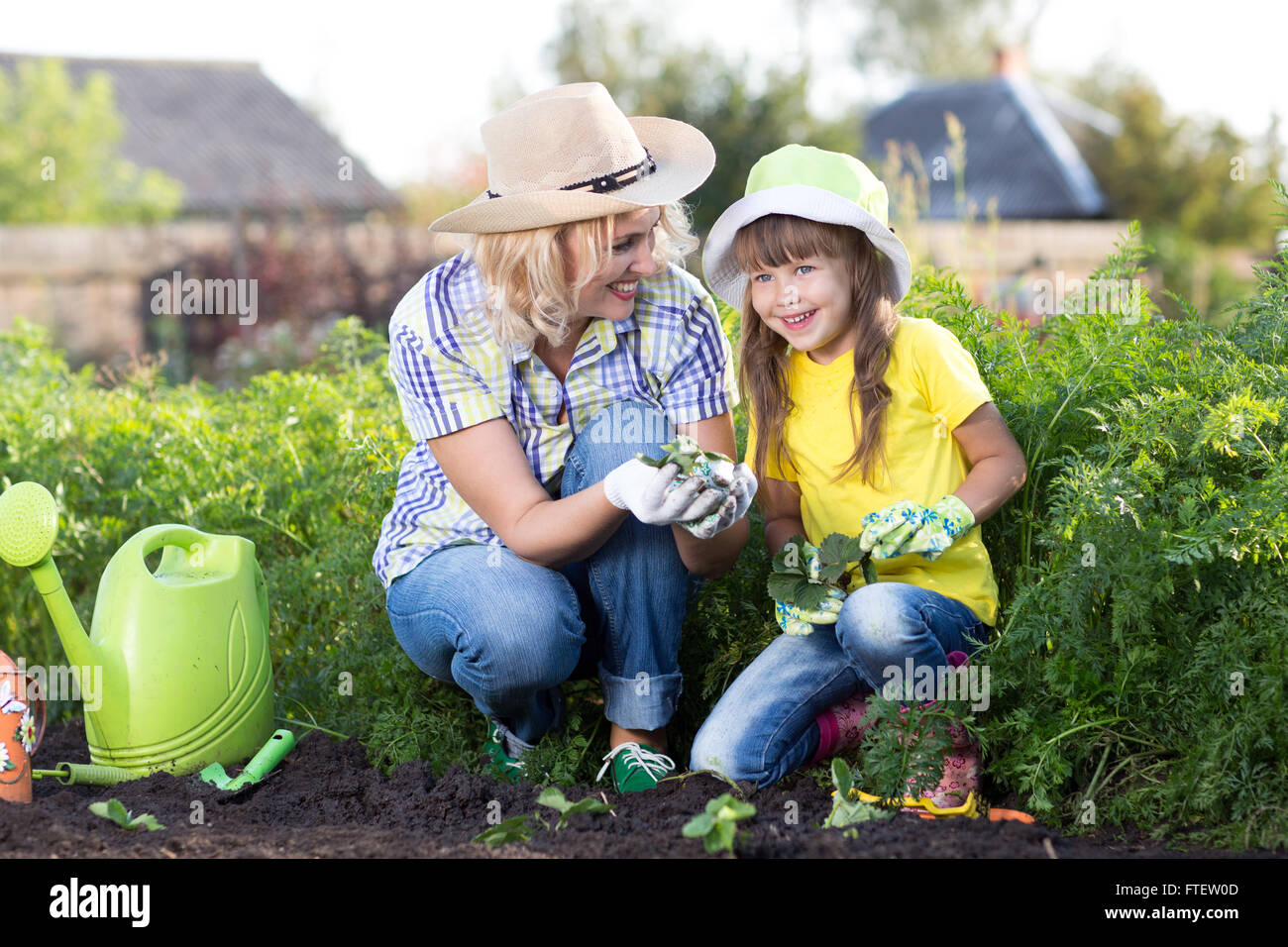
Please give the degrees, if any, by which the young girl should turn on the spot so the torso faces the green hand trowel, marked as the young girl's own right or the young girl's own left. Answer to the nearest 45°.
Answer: approximately 45° to the young girl's own right

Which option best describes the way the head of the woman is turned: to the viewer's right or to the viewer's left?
to the viewer's right

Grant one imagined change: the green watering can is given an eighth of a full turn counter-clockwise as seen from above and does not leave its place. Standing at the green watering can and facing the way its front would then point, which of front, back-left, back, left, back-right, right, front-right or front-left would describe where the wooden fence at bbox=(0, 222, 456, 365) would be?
back

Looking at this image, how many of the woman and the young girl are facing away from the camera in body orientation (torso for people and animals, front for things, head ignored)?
0

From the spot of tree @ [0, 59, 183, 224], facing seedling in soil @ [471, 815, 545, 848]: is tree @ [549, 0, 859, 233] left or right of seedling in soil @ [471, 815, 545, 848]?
left

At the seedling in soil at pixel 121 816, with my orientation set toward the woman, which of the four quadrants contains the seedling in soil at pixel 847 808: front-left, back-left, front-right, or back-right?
front-right

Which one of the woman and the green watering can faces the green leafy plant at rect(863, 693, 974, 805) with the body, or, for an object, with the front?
the woman

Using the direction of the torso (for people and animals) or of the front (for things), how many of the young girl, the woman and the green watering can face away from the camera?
0

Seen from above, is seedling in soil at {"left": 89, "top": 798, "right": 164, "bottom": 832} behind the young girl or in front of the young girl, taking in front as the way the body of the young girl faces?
in front

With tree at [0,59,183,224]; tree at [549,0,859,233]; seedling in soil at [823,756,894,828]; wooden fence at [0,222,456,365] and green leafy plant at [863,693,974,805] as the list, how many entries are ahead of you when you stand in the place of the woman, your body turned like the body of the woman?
2

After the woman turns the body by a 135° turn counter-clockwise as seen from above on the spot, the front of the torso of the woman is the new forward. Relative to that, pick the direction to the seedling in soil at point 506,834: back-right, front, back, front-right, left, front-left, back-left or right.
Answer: back

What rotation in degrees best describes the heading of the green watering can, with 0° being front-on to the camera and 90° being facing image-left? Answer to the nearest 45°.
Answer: approximately 45°

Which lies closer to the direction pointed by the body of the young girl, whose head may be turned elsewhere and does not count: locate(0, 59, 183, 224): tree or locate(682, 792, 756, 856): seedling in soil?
the seedling in soil

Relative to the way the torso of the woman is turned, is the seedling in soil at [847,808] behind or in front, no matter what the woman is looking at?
in front

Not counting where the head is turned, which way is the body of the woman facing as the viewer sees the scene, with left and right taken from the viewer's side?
facing the viewer and to the right of the viewer

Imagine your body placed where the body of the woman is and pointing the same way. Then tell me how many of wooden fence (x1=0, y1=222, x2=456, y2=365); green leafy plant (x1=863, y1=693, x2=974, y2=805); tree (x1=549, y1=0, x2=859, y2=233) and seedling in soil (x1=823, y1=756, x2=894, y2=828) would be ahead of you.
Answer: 2

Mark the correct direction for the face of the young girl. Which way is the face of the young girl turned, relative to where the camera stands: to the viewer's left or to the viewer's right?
to the viewer's left

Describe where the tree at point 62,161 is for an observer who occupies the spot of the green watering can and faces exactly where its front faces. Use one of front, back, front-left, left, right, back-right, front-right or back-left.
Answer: back-right

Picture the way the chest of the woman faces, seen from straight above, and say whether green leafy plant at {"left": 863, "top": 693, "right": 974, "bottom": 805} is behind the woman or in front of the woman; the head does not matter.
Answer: in front
